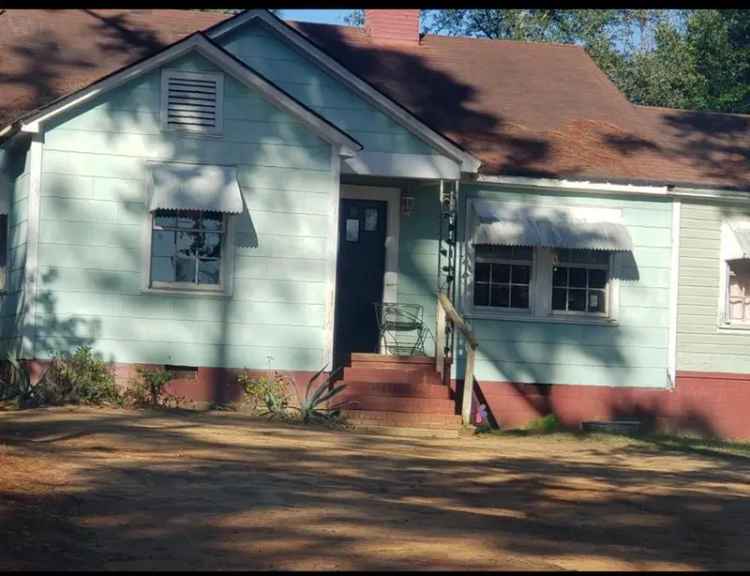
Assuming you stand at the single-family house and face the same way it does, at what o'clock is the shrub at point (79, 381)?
The shrub is roughly at 2 o'clock from the single-family house.

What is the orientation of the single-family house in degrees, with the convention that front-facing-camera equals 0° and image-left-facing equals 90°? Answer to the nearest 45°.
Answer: approximately 0°
